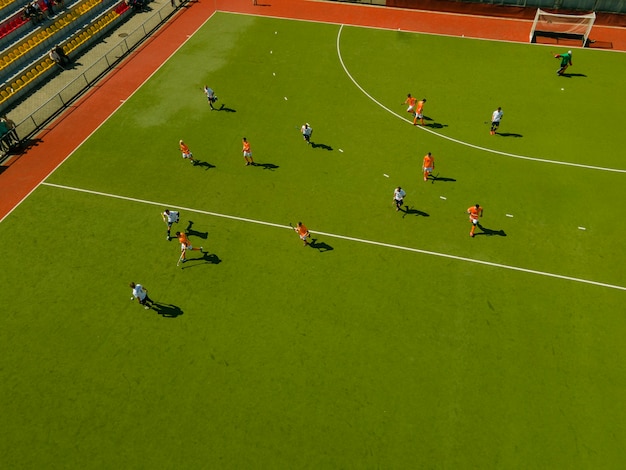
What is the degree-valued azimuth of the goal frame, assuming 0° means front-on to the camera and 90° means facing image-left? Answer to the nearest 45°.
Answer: approximately 0°

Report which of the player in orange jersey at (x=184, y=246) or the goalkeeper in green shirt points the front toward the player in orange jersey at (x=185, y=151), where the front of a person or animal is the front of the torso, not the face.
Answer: the goalkeeper in green shirt

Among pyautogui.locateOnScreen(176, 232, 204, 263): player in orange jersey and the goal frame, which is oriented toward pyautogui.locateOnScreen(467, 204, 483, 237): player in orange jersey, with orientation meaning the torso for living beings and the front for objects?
the goal frame

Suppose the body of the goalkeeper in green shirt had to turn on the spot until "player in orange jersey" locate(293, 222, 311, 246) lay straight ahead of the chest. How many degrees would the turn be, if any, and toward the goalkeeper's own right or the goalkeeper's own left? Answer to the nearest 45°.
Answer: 0° — they already face them

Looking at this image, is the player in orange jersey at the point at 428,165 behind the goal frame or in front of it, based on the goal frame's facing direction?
in front

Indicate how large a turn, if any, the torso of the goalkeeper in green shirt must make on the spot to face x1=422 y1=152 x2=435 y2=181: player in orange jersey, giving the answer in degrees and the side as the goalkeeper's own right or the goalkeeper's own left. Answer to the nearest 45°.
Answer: approximately 45° to the goalkeeper's own left

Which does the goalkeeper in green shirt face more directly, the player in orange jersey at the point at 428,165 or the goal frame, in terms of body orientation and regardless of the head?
the player in orange jersey

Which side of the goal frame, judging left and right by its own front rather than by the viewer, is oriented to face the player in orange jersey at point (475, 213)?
front

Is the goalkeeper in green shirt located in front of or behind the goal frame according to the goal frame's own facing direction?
in front

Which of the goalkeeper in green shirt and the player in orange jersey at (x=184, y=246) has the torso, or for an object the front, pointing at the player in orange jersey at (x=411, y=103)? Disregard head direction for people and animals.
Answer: the goalkeeper in green shirt

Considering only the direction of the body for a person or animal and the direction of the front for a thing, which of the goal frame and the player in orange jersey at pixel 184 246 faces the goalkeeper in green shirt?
the goal frame

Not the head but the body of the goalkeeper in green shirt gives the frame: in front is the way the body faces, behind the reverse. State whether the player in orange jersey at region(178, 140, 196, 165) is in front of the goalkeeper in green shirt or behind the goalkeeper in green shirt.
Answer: in front
